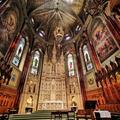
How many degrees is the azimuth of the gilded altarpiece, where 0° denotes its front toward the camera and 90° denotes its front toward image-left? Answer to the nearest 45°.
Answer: approximately 0°
